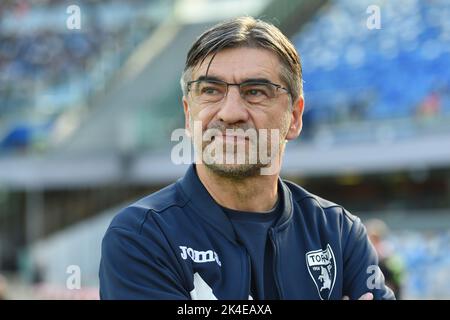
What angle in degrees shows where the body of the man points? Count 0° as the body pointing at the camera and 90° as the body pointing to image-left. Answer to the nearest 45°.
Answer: approximately 0°
